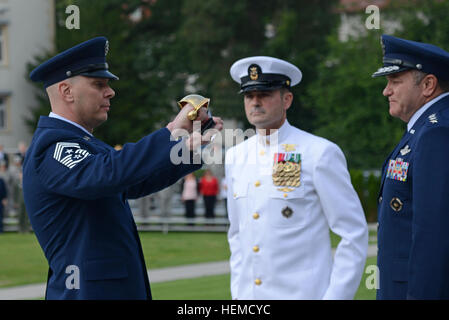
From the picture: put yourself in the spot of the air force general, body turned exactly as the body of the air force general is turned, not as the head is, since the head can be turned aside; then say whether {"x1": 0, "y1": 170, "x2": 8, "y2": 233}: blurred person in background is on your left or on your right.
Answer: on your right

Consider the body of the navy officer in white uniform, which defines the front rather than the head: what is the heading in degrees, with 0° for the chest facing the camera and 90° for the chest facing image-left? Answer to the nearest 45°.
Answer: approximately 45°

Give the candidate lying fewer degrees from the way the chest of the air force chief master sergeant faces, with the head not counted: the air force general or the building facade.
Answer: the air force general

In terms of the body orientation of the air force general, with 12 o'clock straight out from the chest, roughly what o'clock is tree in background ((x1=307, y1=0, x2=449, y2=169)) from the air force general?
The tree in background is roughly at 3 o'clock from the air force general.

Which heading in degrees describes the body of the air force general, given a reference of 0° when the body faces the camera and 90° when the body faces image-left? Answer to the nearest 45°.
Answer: approximately 90°

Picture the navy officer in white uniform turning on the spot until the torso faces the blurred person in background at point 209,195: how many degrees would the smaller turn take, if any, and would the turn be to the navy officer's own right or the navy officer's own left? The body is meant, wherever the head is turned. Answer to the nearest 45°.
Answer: approximately 135° to the navy officer's own right

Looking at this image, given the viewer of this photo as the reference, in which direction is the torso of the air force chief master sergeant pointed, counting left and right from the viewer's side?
facing to the right of the viewer

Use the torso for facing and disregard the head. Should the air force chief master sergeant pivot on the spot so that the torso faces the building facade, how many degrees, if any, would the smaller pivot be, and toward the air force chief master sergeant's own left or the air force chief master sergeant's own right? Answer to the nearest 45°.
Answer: approximately 90° to the air force chief master sergeant's own left

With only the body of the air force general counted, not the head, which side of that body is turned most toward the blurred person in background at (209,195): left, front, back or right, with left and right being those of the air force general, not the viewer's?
right

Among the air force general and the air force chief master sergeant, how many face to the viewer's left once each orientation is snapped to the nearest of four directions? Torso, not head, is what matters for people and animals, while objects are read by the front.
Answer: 1

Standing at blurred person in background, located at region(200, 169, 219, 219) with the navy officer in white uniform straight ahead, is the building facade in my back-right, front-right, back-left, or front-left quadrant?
back-right
